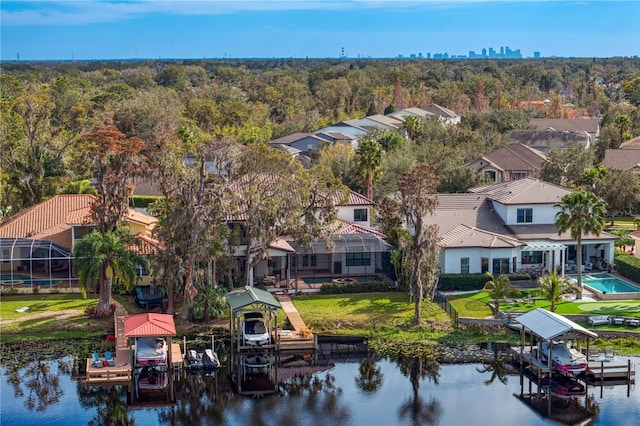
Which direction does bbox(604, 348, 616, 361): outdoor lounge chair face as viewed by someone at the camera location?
facing the viewer

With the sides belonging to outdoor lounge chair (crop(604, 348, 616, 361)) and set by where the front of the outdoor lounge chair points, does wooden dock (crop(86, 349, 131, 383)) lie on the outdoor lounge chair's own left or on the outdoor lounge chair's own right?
on the outdoor lounge chair's own right

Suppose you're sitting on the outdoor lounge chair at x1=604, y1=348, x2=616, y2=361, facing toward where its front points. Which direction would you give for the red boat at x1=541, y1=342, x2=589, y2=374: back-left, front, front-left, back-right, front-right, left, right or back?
front-right

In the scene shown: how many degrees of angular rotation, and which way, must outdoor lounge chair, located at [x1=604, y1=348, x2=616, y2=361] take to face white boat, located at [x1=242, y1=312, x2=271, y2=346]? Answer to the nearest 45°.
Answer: approximately 90° to its right

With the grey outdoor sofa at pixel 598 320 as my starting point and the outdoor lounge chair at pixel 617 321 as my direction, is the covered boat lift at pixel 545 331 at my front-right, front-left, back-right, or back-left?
back-right

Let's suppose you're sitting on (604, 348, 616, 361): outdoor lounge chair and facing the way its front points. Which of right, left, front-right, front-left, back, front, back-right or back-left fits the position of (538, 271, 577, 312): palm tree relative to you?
back-right

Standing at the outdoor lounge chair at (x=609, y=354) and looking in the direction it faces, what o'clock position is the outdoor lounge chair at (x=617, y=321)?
the outdoor lounge chair at (x=617, y=321) is roughly at 6 o'clock from the outdoor lounge chair at (x=609, y=354).
